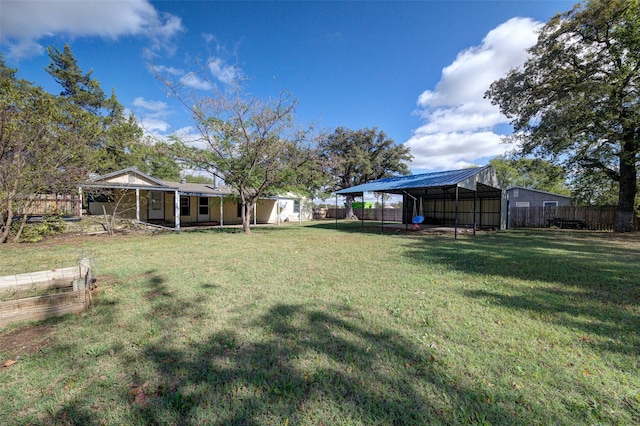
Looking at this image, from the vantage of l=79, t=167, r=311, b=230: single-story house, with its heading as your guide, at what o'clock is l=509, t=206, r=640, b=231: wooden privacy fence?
The wooden privacy fence is roughly at 10 o'clock from the single-story house.

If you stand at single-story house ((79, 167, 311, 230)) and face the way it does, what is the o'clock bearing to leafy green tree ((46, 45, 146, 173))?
The leafy green tree is roughly at 5 o'clock from the single-story house.

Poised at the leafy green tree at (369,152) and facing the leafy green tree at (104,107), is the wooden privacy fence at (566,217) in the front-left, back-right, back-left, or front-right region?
back-left

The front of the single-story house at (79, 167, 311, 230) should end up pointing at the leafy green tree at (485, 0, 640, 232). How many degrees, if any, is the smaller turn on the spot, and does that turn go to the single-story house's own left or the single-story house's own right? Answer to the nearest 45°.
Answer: approximately 45° to the single-story house's own left

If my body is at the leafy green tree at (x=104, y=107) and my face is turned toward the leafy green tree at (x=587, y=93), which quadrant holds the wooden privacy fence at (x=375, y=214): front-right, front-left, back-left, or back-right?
front-left

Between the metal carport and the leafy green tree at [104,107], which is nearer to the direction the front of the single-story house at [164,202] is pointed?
the metal carport

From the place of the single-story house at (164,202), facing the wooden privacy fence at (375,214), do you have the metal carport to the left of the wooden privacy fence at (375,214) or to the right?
right

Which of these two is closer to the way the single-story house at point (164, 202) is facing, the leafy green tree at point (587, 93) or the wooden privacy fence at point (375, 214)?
the leafy green tree

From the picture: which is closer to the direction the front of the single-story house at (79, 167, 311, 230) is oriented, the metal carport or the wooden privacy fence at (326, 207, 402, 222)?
the metal carport

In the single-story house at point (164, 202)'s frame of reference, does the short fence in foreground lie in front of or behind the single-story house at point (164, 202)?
in front

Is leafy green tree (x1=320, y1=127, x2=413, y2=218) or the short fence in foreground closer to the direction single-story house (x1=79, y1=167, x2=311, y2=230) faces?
the short fence in foreground

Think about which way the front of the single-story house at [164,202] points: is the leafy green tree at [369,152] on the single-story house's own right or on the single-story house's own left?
on the single-story house's own left

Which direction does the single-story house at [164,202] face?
toward the camera

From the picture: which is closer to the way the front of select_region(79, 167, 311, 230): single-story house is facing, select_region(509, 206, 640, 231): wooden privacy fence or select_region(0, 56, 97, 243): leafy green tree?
the leafy green tree

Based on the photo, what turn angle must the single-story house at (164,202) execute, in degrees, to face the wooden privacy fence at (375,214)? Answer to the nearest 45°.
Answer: approximately 90° to its left

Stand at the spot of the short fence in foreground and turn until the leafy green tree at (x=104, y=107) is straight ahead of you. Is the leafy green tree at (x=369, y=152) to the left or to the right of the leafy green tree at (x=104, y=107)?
right
